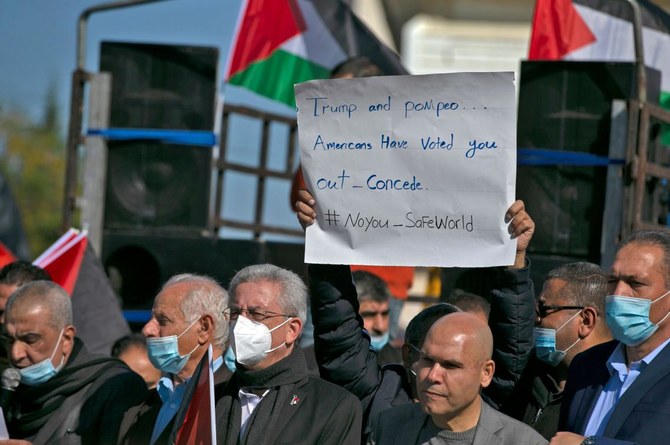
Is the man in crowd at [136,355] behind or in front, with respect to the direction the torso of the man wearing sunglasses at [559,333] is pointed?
in front

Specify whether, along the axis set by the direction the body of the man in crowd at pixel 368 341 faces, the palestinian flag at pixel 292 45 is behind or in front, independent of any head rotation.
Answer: behind

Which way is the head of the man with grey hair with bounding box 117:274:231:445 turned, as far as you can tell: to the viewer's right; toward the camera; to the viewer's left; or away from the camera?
to the viewer's left

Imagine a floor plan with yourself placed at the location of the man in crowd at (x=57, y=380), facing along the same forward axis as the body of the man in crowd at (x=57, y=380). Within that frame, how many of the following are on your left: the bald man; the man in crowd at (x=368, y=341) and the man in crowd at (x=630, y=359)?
3

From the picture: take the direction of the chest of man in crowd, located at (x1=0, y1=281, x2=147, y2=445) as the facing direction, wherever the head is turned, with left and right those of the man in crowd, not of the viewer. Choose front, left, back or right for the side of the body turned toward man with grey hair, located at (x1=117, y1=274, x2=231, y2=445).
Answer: left

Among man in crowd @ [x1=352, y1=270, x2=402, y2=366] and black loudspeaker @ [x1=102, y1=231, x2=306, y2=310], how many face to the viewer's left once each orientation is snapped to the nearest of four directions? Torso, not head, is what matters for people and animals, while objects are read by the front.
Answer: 0

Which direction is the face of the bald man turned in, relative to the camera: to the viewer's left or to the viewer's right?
to the viewer's left
